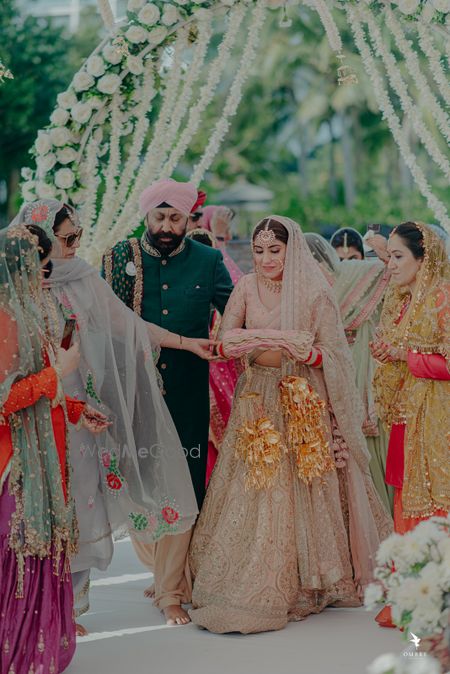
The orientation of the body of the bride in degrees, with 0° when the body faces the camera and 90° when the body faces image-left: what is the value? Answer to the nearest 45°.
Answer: approximately 45°

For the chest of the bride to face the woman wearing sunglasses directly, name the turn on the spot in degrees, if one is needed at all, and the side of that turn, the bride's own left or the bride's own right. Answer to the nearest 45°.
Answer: approximately 45° to the bride's own right
